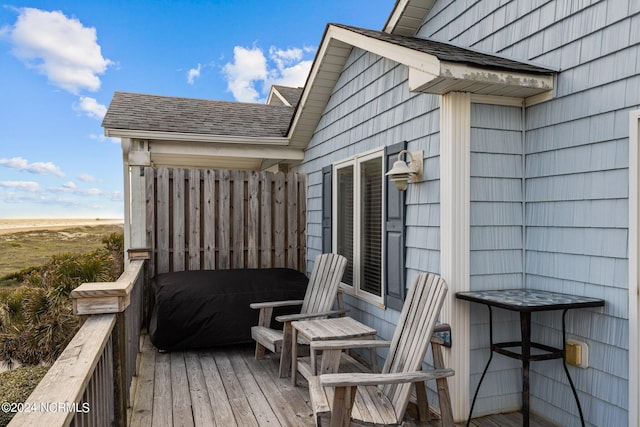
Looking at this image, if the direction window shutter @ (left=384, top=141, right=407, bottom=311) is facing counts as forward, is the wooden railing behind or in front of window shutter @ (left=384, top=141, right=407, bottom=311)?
in front

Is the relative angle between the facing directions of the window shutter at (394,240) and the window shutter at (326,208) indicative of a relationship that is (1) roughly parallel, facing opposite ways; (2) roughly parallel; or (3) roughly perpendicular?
roughly parallel

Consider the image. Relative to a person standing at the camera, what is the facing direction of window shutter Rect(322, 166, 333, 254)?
facing the viewer and to the left of the viewer

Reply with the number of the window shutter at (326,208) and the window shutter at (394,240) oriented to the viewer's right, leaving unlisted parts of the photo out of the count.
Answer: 0

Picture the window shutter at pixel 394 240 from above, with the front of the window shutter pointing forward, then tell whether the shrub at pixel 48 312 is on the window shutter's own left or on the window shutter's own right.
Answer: on the window shutter's own right

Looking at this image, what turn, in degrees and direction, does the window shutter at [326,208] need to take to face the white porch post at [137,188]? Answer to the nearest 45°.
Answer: approximately 45° to its right

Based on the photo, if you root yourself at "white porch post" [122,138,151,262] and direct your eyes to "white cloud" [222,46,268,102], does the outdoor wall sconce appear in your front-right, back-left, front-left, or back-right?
back-right
